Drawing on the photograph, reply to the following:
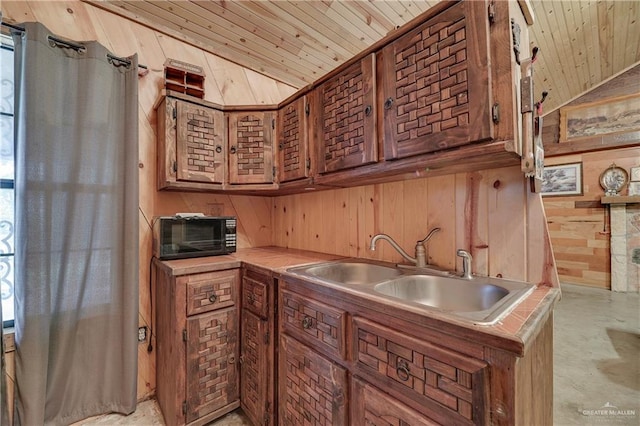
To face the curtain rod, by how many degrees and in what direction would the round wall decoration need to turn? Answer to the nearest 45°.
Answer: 0° — it already faces it

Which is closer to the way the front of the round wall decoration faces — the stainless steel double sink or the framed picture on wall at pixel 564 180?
the stainless steel double sink

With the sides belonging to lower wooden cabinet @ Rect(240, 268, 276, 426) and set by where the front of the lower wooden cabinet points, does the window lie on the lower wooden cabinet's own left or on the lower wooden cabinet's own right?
on the lower wooden cabinet's own right

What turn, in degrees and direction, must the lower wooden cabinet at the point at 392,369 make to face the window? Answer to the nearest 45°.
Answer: approximately 45° to its right

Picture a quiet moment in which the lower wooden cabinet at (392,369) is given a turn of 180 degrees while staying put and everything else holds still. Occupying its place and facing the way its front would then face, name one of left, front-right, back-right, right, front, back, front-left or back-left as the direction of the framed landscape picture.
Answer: front

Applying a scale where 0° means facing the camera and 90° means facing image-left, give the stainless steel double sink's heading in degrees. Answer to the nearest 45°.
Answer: approximately 45°

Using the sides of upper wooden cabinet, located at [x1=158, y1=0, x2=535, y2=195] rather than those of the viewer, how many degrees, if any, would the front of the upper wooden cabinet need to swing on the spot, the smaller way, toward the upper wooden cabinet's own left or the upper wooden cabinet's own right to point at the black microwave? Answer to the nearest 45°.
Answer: approximately 45° to the upper wooden cabinet's own right
